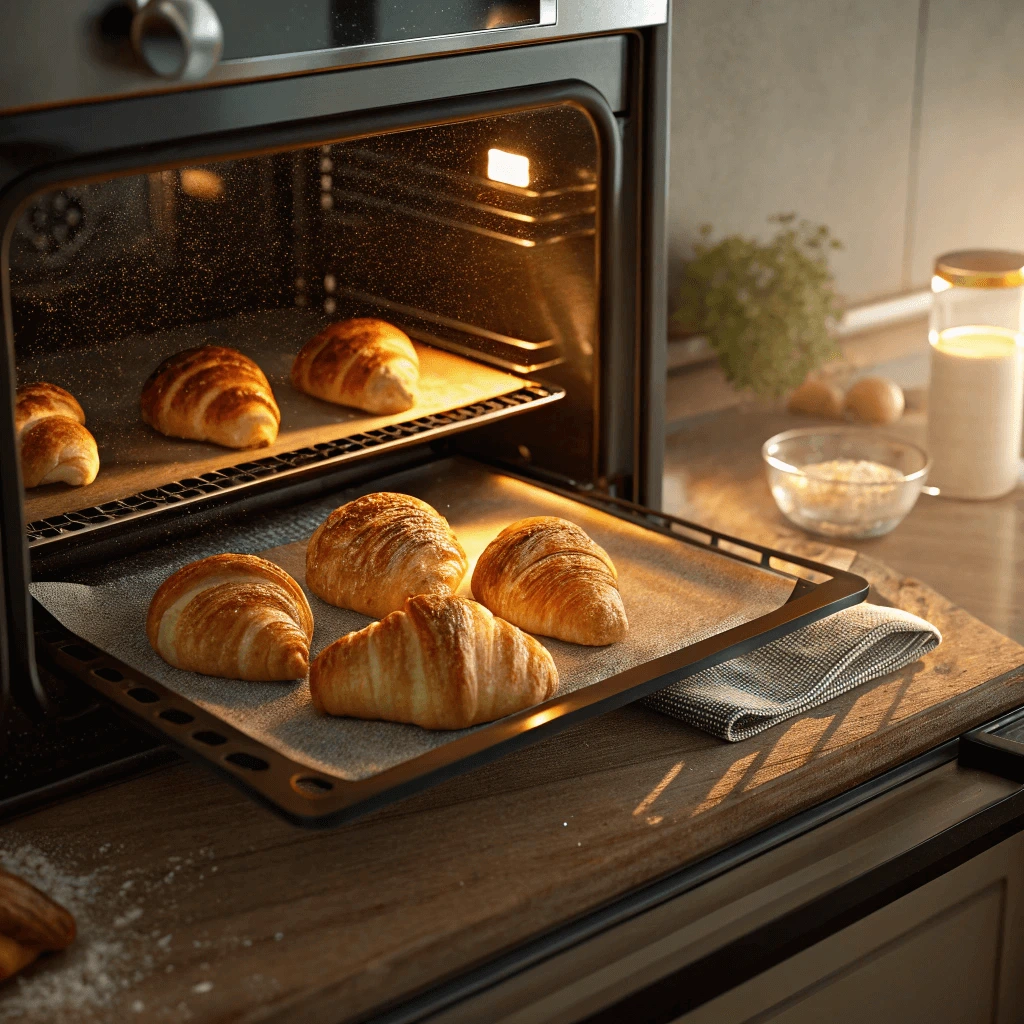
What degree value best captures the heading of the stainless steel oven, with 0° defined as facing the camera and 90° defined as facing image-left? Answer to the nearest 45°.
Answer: approximately 315°

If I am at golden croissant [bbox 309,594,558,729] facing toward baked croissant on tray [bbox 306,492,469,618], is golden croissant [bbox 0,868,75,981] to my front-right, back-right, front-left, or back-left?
back-left

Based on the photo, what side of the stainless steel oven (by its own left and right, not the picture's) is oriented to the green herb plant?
left

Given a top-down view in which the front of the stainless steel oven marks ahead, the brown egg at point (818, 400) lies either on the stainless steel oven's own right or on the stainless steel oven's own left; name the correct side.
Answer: on the stainless steel oven's own left

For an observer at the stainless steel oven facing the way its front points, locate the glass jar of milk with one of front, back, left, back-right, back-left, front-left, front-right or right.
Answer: left
